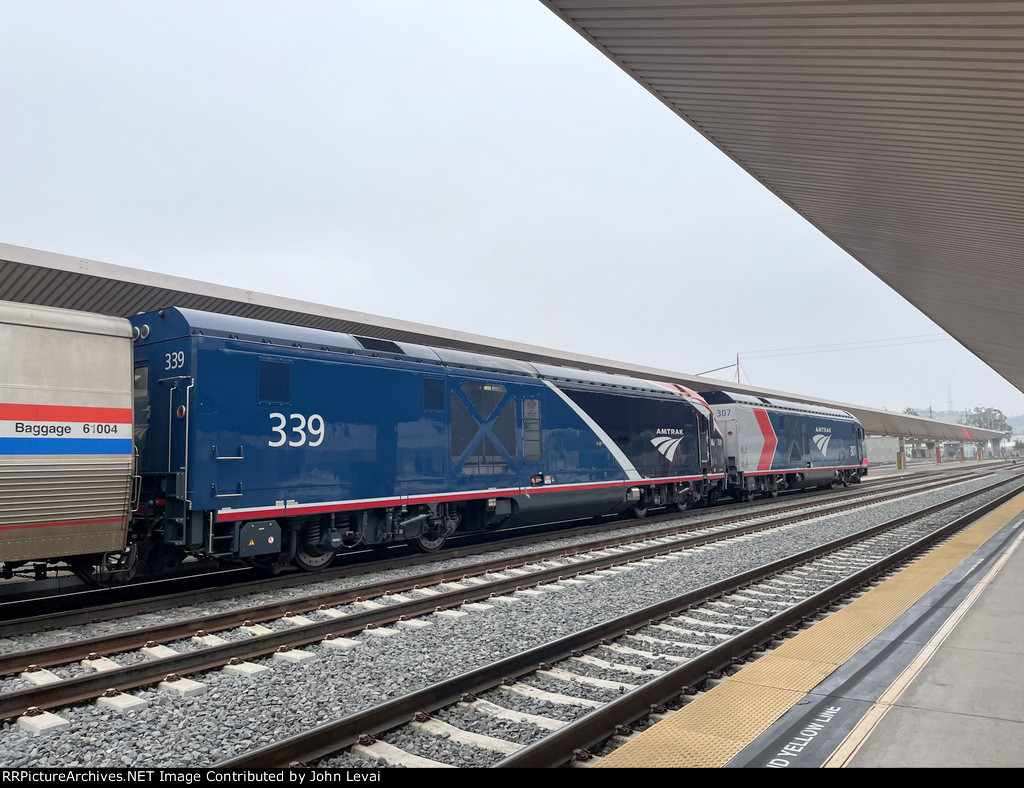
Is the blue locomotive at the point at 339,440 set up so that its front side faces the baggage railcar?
no

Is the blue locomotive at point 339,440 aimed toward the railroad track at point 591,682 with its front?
no

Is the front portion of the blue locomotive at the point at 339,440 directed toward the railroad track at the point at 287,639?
no

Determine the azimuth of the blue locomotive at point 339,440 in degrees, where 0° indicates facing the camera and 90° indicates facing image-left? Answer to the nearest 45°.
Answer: approximately 225°

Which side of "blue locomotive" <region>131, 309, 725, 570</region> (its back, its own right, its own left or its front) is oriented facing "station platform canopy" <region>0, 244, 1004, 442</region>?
left
